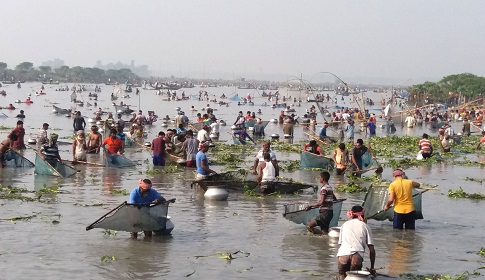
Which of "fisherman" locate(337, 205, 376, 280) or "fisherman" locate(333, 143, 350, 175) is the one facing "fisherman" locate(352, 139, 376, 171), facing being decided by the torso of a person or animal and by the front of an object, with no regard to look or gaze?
"fisherman" locate(337, 205, 376, 280)

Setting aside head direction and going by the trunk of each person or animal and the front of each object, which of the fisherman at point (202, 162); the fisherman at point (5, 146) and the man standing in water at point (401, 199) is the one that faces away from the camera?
the man standing in water

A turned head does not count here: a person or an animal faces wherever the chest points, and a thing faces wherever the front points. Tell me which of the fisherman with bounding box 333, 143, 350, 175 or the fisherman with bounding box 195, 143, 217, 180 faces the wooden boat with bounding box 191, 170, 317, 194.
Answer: the fisherman with bounding box 195, 143, 217, 180

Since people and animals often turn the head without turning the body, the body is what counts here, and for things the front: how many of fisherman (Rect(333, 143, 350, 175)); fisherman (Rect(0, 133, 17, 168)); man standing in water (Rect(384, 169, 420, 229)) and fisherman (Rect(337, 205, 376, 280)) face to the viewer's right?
1

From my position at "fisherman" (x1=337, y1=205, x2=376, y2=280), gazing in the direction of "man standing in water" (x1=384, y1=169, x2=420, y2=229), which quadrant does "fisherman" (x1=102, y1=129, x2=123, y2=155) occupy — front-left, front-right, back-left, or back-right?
front-left

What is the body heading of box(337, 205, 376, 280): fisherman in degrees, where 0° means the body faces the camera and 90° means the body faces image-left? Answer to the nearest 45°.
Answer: approximately 180°

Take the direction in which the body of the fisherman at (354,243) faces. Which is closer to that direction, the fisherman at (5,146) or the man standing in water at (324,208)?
the man standing in water

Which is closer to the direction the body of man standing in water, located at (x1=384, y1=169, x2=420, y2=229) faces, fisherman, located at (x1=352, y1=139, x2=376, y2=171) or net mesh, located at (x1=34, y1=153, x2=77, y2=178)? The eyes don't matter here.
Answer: the fisherman

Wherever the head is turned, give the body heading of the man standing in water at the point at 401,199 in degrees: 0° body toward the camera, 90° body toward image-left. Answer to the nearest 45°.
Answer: approximately 180°
